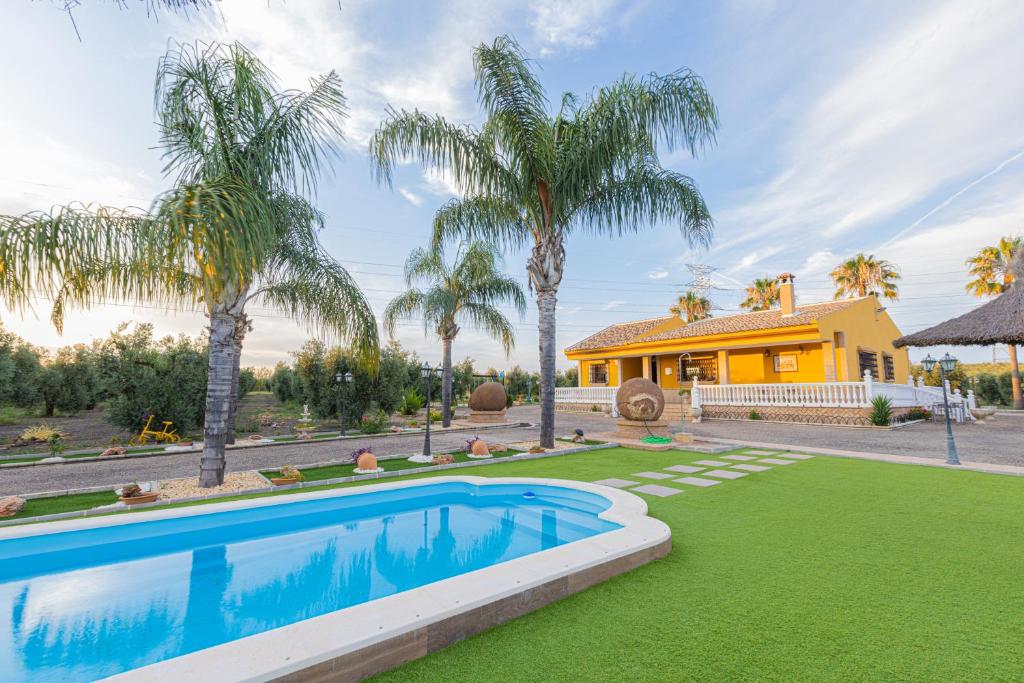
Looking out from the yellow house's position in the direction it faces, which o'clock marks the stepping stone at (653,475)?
The stepping stone is roughly at 11 o'clock from the yellow house.

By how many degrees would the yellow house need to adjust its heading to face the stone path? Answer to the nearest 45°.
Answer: approximately 45° to its left

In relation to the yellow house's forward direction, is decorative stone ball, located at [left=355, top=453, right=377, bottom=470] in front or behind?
in front

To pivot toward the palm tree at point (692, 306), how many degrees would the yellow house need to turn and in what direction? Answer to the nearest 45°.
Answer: approximately 135° to its right

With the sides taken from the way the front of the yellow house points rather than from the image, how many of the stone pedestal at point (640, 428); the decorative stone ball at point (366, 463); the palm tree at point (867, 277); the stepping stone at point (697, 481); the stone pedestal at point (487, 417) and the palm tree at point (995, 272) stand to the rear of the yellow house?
2

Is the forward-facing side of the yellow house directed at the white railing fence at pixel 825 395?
no

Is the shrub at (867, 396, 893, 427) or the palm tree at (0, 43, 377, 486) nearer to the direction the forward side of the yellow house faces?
the palm tree

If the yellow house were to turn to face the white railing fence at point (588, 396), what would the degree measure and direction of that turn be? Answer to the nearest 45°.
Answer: approximately 45° to its right

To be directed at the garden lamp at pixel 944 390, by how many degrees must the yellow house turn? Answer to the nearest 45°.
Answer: approximately 45° to its left

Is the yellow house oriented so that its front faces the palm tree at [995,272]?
no

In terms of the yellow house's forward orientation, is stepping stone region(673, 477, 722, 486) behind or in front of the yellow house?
in front

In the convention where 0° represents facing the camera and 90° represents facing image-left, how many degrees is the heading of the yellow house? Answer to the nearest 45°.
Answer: approximately 45°

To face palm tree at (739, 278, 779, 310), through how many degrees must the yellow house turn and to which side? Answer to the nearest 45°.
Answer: approximately 135° to its right

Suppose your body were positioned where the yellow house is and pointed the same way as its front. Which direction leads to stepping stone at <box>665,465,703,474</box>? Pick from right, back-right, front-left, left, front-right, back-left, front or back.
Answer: front-left
